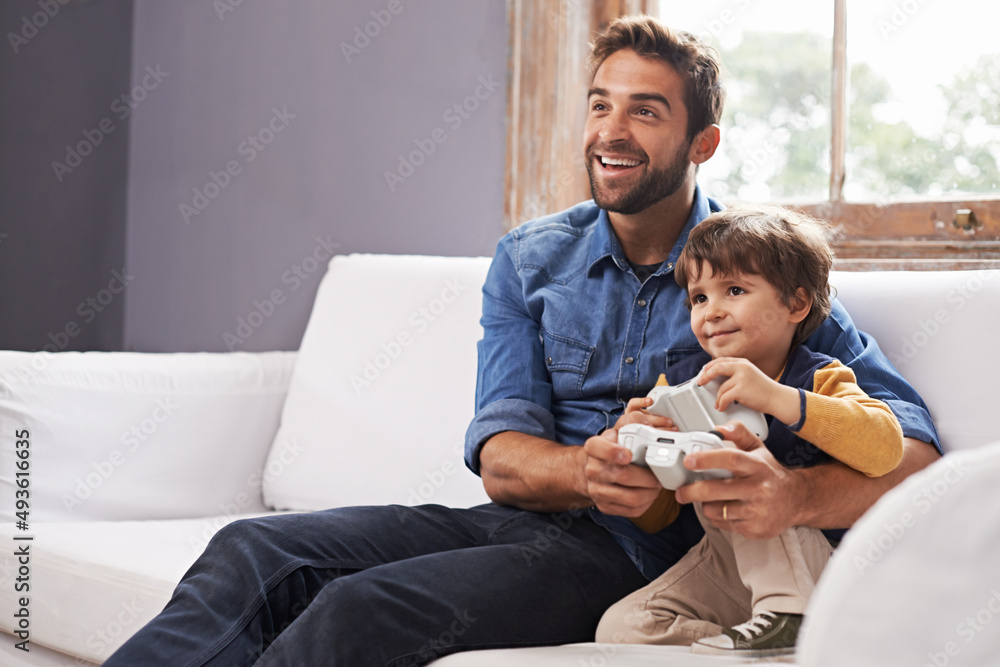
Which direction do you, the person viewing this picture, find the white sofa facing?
facing the viewer

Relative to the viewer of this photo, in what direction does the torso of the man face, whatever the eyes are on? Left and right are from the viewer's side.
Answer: facing the viewer and to the left of the viewer

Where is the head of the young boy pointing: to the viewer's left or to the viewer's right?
to the viewer's left

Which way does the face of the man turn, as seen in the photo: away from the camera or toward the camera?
toward the camera
